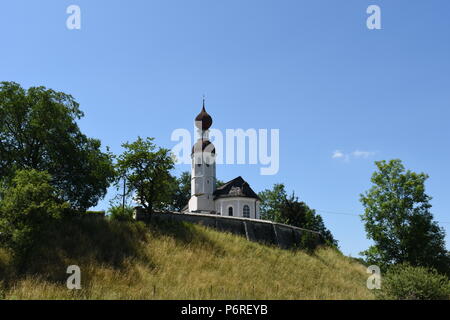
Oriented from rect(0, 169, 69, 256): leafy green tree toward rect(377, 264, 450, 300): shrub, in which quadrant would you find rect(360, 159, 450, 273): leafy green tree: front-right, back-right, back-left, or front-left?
front-left

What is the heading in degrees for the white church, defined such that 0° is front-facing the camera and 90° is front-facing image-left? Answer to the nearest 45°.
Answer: approximately 135°
